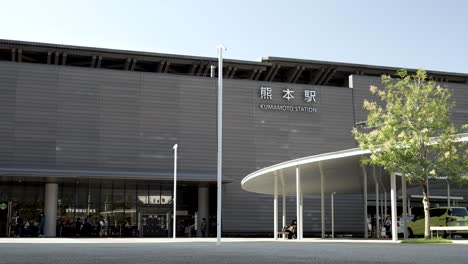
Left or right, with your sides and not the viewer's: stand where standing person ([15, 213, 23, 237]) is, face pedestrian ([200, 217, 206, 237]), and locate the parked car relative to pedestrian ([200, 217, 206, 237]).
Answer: right

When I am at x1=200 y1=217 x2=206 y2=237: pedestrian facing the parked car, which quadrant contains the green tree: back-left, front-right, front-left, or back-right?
front-right

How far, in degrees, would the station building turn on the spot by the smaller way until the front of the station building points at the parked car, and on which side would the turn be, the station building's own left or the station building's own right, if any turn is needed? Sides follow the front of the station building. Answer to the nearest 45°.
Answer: approximately 45° to the station building's own left

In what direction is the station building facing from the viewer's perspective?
toward the camera

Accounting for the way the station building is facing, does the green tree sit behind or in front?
in front

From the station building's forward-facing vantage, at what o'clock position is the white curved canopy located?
The white curved canopy is roughly at 11 o'clock from the station building.

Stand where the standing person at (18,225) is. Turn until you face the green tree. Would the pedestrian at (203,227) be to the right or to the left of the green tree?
left
